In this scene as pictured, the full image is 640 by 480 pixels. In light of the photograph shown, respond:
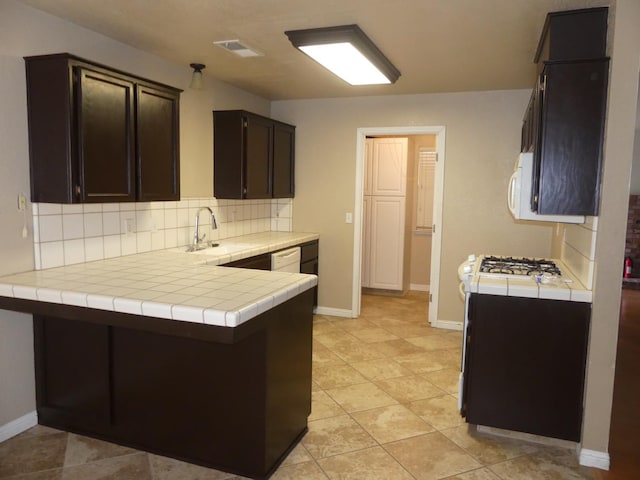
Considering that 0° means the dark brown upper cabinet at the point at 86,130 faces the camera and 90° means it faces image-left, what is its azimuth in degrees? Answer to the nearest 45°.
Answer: approximately 315°

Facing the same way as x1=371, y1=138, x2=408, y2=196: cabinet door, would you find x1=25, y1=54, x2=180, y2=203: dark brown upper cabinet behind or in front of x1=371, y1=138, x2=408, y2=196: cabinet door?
in front

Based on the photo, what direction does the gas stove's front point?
to the viewer's left

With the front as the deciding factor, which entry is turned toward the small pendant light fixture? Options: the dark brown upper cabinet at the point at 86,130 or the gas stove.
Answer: the gas stove

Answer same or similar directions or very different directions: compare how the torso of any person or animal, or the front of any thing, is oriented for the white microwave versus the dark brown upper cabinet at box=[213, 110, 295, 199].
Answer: very different directions

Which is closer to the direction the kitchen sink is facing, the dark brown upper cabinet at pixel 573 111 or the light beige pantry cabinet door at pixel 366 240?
the dark brown upper cabinet

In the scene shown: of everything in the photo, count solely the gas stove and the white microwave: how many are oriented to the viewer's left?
2

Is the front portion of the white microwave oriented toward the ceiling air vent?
yes

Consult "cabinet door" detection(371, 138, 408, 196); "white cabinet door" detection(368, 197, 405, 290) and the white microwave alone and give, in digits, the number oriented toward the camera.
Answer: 2

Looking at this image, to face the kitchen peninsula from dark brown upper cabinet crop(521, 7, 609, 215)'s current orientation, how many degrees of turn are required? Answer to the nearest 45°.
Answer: approximately 45° to its left

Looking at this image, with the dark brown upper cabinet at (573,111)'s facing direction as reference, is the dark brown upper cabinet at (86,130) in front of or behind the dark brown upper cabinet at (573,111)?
in front

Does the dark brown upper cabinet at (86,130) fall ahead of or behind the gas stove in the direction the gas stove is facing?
ahead

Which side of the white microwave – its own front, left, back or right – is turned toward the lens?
left
